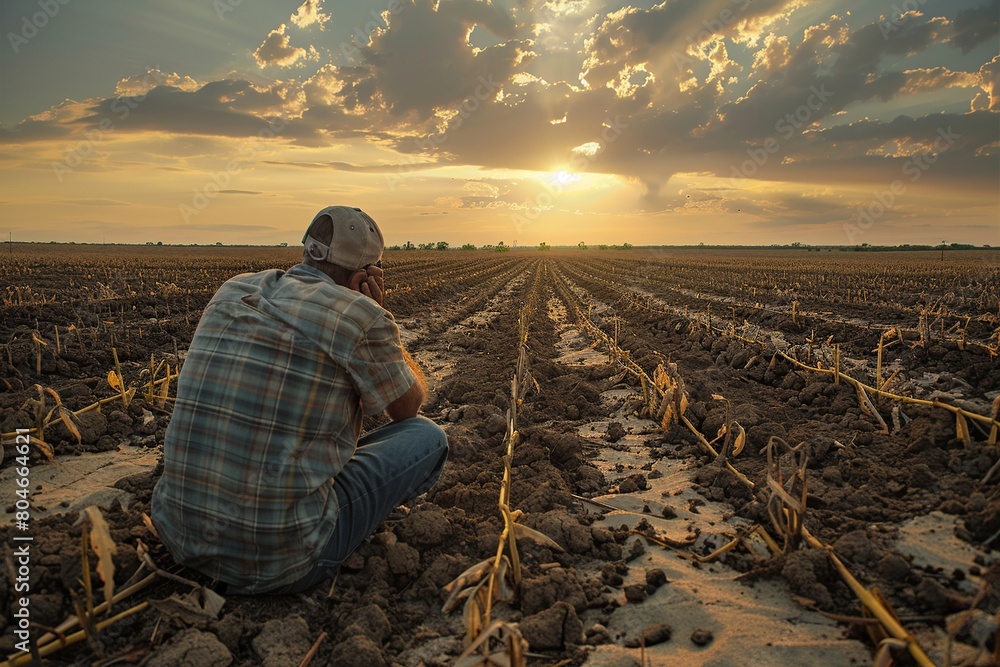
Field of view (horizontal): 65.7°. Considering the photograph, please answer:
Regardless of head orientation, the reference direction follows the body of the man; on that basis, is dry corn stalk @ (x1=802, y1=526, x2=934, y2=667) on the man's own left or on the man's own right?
on the man's own right

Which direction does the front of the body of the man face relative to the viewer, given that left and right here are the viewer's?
facing away from the viewer and to the right of the viewer

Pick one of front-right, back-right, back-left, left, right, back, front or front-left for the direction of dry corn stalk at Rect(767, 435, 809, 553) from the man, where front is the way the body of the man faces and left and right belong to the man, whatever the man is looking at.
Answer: front-right

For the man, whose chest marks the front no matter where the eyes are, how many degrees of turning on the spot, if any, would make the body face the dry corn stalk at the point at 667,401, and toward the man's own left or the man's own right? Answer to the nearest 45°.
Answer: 0° — they already face it
